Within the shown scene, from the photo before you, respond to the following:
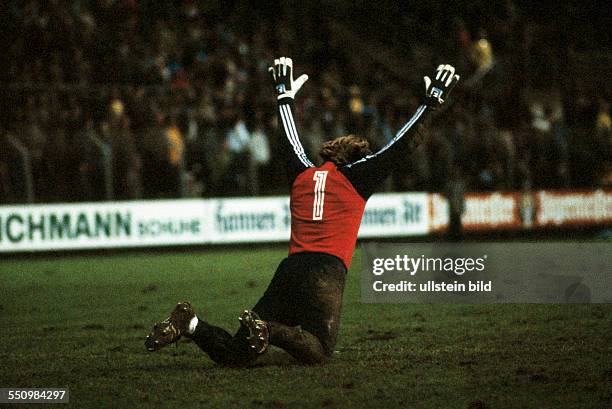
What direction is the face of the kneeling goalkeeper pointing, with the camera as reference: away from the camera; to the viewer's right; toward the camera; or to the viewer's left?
away from the camera

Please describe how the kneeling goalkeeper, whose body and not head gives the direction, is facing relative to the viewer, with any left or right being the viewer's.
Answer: facing away from the viewer and to the right of the viewer

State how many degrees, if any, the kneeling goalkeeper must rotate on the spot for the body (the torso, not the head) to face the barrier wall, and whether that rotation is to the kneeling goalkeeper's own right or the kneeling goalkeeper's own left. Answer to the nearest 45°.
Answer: approximately 45° to the kneeling goalkeeper's own left
